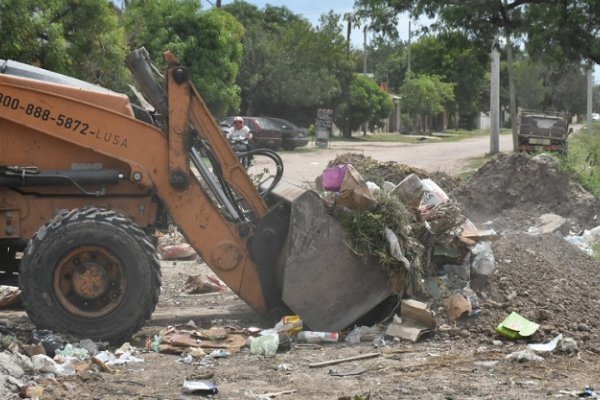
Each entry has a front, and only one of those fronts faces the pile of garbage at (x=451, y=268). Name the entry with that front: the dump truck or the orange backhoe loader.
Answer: the orange backhoe loader

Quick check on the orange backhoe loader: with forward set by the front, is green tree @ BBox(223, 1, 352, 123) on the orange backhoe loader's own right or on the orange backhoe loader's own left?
on the orange backhoe loader's own left

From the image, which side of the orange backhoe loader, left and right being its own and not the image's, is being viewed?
right
